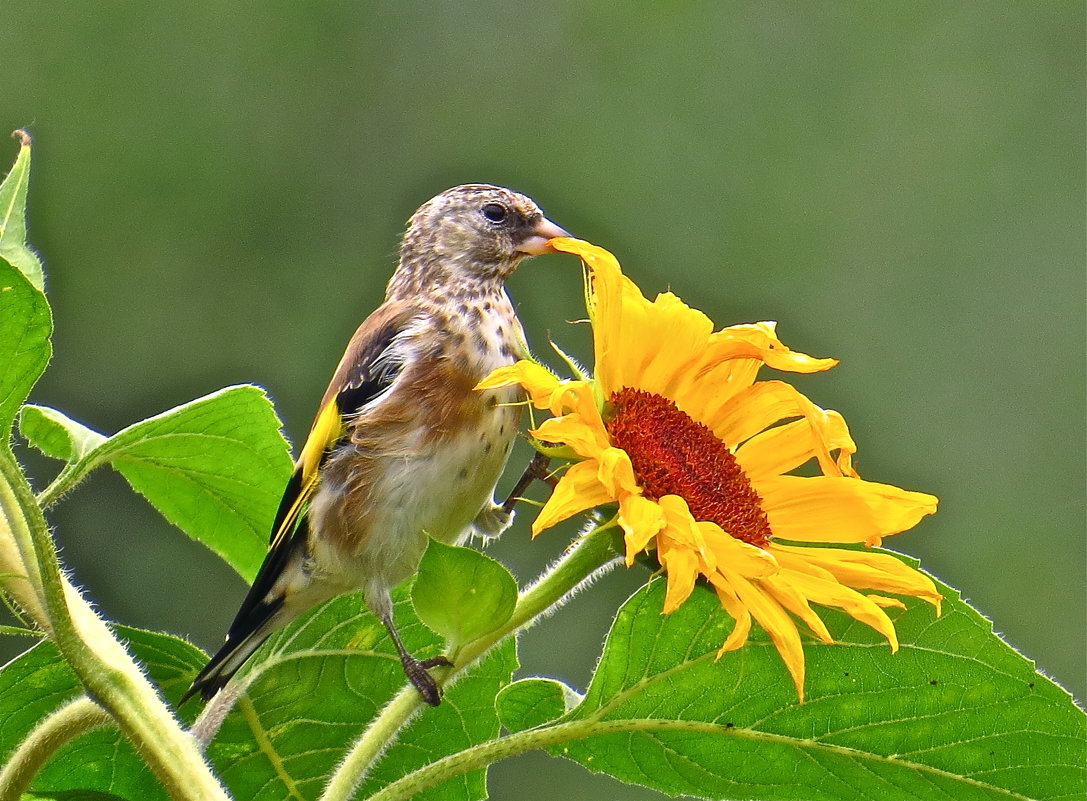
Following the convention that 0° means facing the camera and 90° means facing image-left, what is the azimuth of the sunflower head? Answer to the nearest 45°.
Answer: approximately 315°
